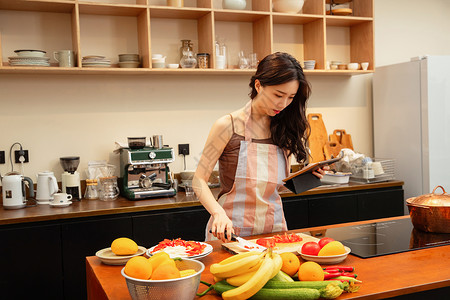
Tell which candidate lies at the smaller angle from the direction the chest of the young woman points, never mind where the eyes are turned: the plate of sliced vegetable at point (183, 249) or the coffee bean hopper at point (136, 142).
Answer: the plate of sliced vegetable

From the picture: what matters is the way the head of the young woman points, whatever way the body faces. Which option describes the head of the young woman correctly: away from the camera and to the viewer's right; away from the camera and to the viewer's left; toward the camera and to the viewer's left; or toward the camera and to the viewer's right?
toward the camera and to the viewer's right

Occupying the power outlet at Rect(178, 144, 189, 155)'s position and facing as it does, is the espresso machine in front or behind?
in front

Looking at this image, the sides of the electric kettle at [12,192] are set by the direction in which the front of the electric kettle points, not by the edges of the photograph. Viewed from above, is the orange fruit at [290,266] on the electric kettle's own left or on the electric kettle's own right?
on the electric kettle's own left

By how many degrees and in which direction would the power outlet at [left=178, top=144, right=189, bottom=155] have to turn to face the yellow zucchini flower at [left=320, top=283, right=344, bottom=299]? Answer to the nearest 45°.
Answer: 0° — it already faces it

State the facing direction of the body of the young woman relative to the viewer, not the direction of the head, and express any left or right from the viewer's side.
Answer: facing the viewer and to the right of the viewer

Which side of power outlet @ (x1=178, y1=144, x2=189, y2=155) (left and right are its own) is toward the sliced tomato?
front

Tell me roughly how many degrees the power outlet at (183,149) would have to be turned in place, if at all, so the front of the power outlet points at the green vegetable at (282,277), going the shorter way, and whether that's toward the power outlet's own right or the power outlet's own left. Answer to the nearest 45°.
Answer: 0° — it already faces it

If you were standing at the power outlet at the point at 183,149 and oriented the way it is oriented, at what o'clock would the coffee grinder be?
The coffee grinder is roughly at 2 o'clock from the power outlet.

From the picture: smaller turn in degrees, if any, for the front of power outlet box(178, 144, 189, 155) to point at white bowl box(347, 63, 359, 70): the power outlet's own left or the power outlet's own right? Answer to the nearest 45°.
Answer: approximately 90° to the power outlet's own left

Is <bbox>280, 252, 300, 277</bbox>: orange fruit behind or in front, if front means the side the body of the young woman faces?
in front

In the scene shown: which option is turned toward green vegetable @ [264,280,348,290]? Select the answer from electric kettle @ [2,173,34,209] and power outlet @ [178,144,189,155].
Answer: the power outlet
